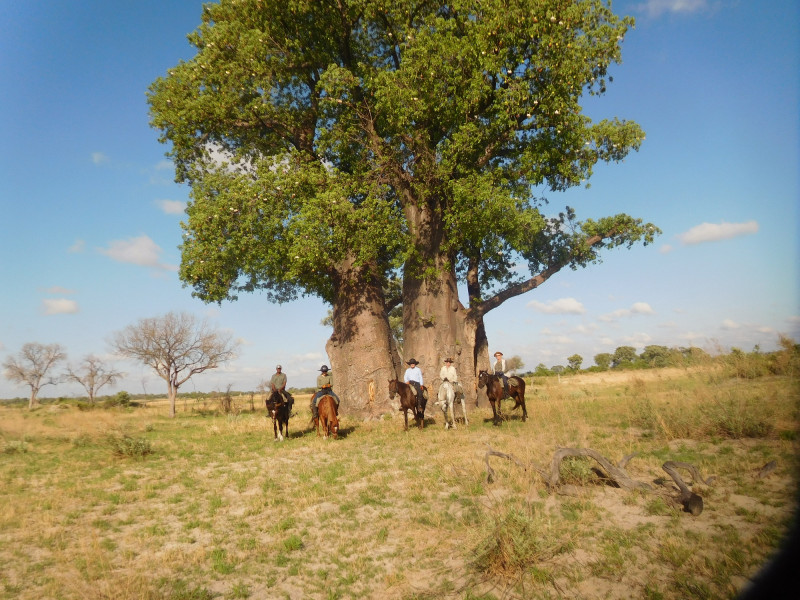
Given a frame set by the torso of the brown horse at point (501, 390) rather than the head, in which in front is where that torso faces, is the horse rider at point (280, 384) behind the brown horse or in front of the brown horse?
in front

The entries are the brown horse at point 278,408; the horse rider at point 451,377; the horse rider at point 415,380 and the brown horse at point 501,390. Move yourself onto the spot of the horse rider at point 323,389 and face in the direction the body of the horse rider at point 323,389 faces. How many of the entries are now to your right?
1

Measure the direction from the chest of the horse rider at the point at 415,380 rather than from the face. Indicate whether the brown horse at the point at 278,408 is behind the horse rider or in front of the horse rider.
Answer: in front

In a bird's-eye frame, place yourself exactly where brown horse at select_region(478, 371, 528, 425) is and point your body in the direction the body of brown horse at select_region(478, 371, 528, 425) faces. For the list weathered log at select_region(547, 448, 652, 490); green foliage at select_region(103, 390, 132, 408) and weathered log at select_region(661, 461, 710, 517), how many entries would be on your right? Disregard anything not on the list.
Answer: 1

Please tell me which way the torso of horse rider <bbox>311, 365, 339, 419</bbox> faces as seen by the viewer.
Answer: toward the camera

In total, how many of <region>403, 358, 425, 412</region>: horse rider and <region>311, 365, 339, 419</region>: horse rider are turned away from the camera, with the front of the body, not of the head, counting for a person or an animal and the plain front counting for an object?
0

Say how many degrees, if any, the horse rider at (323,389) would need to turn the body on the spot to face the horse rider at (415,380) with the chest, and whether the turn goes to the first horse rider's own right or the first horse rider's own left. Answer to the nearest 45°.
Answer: approximately 90° to the first horse rider's own left

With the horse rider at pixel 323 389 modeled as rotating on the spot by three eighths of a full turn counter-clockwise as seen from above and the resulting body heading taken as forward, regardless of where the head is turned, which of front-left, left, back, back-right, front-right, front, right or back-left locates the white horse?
front-right

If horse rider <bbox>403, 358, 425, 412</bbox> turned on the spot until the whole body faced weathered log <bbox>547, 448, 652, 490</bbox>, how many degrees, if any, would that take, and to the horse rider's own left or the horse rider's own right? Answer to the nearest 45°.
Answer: approximately 45° to the horse rider's own left

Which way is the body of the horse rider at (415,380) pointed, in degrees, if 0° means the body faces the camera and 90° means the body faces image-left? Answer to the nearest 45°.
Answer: approximately 45°
